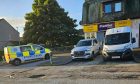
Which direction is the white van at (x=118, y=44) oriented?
toward the camera

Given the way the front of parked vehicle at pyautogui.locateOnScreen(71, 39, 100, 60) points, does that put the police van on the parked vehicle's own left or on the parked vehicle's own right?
on the parked vehicle's own right

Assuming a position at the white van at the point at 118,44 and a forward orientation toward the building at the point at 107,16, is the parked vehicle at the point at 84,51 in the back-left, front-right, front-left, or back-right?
front-left

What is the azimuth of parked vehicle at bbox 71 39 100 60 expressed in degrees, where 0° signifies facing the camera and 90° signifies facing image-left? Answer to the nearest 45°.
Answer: approximately 45°

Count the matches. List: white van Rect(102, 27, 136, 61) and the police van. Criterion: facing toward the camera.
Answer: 1

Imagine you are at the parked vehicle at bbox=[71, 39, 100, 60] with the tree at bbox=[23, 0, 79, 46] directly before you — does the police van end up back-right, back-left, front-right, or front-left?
front-left

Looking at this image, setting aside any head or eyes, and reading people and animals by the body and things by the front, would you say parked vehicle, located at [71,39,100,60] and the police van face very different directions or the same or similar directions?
very different directions

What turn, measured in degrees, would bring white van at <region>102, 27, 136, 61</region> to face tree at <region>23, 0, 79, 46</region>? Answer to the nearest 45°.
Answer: approximately 135° to its right
